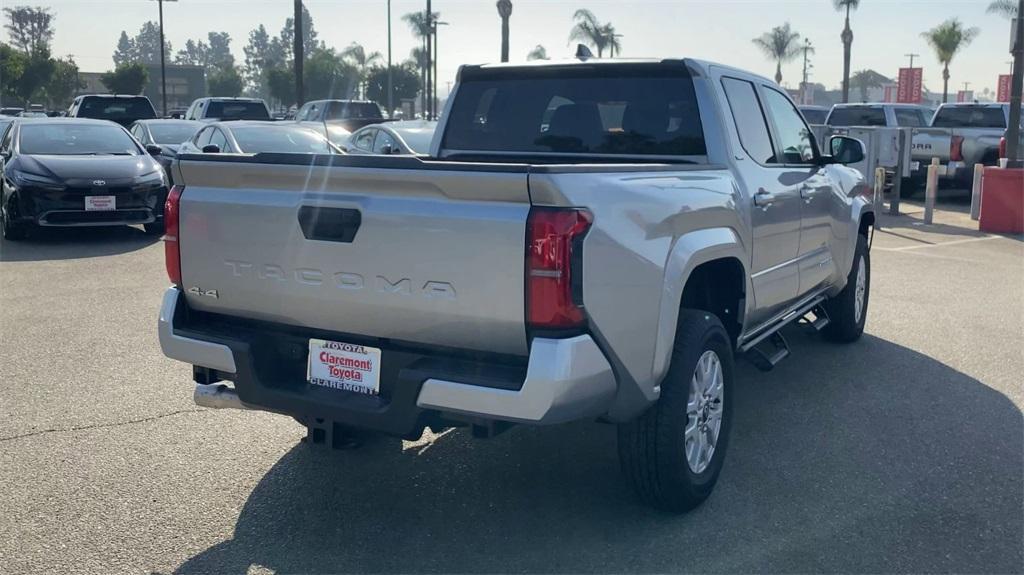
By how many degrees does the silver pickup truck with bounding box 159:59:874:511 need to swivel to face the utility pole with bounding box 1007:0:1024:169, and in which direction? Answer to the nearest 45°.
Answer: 0° — it already faces it

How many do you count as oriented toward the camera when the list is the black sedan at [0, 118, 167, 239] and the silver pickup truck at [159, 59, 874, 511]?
1

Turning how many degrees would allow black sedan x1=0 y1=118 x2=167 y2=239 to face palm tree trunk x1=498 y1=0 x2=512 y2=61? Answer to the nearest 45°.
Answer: approximately 135° to its left

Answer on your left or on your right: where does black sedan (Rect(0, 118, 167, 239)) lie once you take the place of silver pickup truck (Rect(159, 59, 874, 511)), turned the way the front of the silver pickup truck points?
on your left

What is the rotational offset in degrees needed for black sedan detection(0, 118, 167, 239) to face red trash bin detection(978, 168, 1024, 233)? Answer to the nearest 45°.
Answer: approximately 90° to its left

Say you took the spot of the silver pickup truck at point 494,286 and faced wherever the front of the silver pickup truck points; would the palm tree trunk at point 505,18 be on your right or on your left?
on your left

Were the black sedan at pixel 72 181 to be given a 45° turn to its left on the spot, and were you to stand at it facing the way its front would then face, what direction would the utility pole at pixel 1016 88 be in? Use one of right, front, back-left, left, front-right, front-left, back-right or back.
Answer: front-left

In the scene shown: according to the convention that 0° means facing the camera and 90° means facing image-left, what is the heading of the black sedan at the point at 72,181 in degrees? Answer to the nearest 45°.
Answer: approximately 0°

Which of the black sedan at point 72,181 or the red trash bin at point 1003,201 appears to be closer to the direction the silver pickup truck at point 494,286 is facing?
the red trash bin

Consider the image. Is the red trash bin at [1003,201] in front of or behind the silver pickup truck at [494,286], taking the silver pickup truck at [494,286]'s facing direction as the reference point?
in front

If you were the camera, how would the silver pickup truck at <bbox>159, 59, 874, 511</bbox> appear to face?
facing away from the viewer and to the right of the viewer
